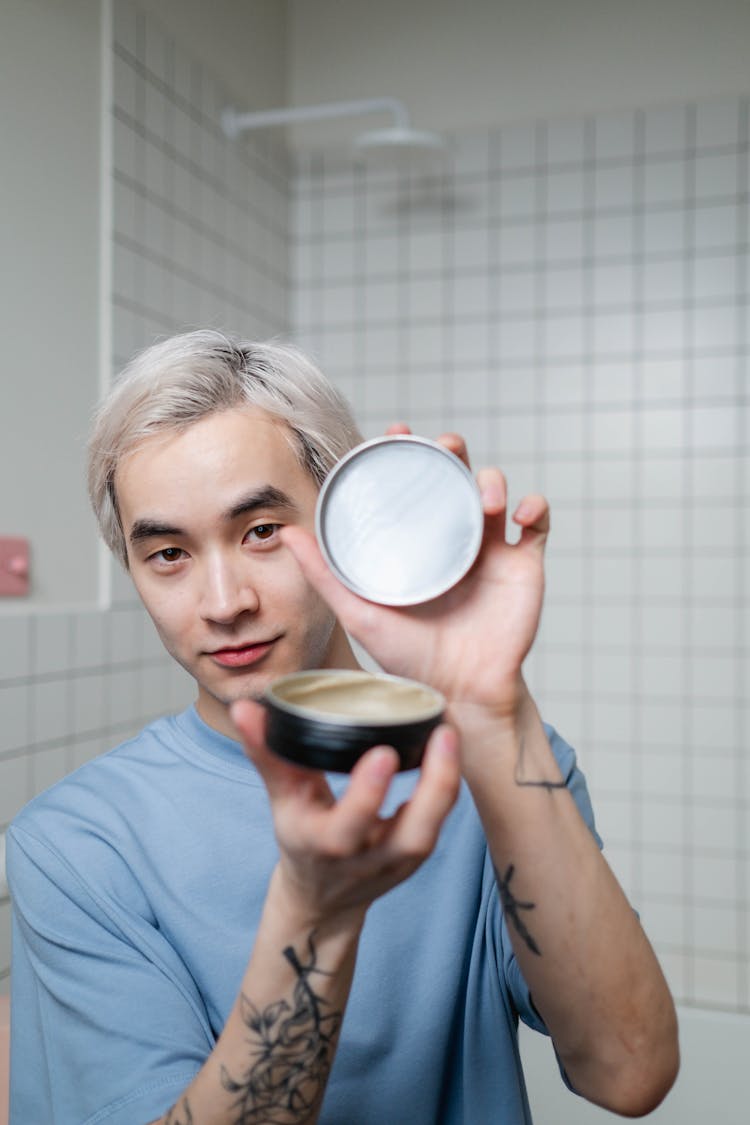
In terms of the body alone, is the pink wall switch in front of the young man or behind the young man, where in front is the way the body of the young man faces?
behind

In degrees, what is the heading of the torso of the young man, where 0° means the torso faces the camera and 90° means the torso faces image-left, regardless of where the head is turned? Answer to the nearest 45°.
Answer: approximately 0°
